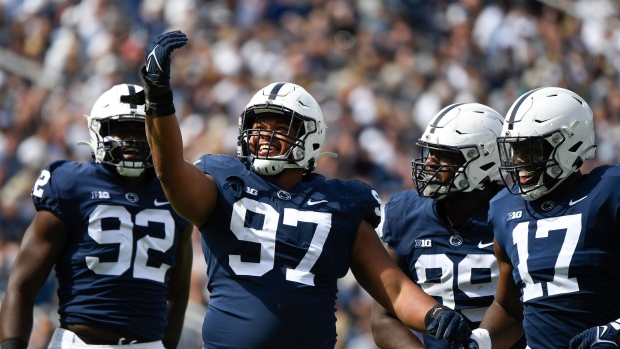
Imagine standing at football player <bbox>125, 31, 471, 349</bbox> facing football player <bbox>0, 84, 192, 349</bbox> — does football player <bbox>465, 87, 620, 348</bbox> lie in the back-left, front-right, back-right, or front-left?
back-right

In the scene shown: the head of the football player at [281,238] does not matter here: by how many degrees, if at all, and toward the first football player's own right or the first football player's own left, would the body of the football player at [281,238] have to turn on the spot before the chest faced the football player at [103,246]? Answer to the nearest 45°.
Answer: approximately 135° to the first football player's own right

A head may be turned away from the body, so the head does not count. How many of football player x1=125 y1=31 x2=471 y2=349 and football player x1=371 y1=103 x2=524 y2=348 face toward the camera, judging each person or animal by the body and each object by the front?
2

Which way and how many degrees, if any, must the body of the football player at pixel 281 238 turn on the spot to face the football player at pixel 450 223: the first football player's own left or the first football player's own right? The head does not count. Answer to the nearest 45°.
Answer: approximately 135° to the first football player's own left

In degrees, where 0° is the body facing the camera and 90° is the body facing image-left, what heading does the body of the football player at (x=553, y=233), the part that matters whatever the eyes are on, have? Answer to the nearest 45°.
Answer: approximately 45°

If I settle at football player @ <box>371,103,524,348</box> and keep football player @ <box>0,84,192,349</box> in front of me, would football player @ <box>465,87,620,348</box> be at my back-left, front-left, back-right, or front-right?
back-left

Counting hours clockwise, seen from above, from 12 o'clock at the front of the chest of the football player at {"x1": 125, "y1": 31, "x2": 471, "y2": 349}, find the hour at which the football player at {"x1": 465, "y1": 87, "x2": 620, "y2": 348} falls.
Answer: the football player at {"x1": 465, "y1": 87, "x2": 620, "y2": 348} is roughly at 9 o'clock from the football player at {"x1": 125, "y1": 31, "x2": 471, "y2": 349}.

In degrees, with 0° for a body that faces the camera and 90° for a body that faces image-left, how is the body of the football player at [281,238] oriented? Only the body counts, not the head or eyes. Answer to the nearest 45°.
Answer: approximately 0°

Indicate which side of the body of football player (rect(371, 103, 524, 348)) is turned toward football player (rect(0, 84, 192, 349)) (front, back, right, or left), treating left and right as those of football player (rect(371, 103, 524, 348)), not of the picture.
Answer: right
